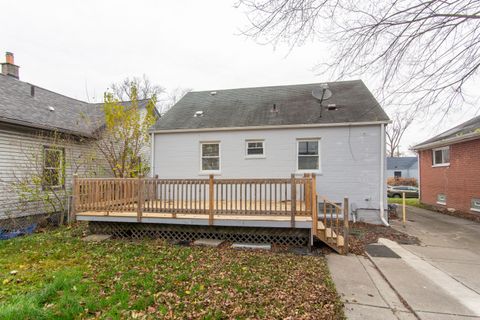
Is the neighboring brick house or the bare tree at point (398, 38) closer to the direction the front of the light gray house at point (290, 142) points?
the neighboring brick house

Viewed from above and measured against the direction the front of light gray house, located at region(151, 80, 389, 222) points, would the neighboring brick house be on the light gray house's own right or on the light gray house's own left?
on the light gray house's own right

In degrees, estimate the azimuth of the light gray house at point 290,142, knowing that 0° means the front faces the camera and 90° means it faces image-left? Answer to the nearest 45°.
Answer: approximately 180°

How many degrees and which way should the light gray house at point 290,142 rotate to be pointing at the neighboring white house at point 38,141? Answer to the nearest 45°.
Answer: approximately 90° to its left

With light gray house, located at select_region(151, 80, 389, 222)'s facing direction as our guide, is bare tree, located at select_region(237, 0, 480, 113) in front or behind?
behind

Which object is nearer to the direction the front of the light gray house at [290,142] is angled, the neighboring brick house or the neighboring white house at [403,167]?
the neighboring white house
